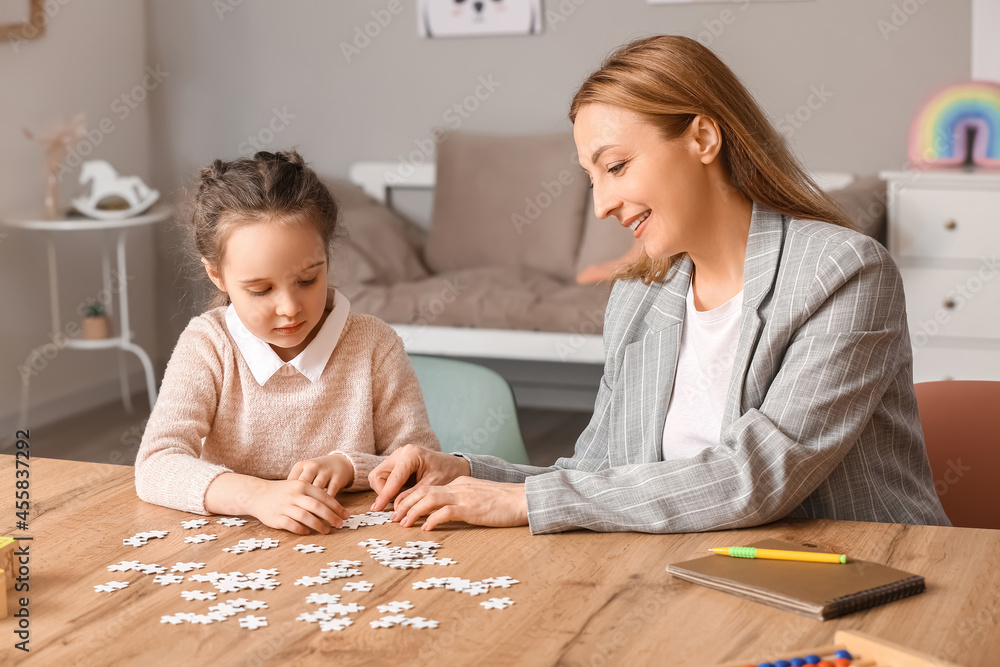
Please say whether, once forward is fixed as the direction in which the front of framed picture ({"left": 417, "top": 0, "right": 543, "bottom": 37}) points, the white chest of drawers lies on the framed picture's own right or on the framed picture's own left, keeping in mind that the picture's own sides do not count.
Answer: on the framed picture's own left

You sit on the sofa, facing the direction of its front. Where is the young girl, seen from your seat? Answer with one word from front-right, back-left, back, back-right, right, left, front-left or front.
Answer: front

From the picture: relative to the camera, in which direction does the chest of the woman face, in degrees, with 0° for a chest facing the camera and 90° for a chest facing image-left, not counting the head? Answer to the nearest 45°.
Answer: approximately 45°

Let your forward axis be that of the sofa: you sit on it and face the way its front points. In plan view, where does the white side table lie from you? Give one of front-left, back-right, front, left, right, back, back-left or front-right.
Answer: right

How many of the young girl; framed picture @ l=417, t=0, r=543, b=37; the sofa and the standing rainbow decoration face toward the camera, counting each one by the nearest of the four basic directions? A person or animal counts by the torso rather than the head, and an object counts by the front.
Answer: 4

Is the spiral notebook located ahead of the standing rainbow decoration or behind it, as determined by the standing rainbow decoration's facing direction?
ahead

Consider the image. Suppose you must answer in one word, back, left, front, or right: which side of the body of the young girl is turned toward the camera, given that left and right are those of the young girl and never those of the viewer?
front

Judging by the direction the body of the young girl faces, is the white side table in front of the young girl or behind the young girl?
behind

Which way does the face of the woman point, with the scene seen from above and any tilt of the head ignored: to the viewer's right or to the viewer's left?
to the viewer's left

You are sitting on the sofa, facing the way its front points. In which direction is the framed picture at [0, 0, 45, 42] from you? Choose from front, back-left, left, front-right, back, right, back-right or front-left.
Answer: right

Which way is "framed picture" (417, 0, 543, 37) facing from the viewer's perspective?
toward the camera

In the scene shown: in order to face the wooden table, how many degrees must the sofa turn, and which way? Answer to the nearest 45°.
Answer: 0° — it already faces it

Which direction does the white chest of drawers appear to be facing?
toward the camera
